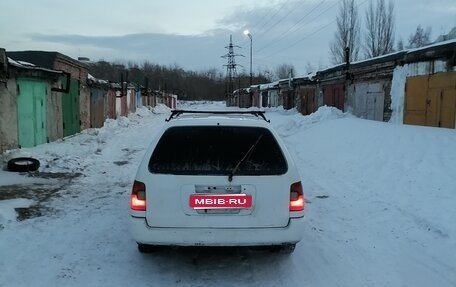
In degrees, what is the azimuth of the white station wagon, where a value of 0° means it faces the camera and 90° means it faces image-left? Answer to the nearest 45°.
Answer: approximately 180°
